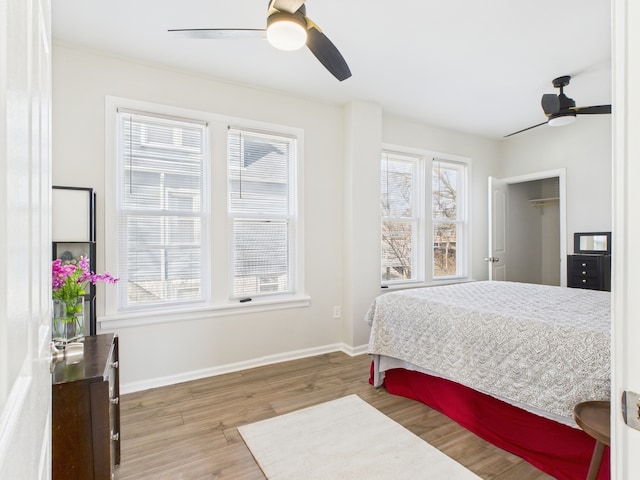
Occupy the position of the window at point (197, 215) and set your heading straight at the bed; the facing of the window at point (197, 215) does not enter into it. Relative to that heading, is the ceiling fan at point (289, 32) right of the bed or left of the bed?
right

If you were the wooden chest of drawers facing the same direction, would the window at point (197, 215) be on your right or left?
on your left

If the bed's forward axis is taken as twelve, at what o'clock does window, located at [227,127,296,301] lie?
The window is roughly at 11 o'clock from the bed.

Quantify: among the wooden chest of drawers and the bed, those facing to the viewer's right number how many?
1

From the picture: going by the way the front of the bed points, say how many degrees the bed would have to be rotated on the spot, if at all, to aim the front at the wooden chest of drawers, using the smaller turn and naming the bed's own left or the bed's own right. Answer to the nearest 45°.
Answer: approximately 90° to the bed's own left

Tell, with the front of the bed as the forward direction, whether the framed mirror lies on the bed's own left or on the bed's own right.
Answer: on the bed's own right

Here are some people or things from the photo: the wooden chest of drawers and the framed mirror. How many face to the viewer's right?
1

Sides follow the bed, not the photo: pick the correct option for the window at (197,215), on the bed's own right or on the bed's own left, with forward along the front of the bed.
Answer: on the bed's own left

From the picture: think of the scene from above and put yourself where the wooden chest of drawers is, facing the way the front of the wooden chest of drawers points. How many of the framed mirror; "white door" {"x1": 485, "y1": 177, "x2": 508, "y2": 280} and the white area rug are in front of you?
3

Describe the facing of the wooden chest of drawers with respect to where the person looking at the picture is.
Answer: facing to the right of the viewer

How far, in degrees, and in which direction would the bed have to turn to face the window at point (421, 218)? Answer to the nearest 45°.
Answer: approximately 45° to its right

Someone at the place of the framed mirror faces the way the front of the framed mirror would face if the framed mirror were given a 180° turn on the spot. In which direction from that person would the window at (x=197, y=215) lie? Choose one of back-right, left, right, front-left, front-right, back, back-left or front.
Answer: back-left

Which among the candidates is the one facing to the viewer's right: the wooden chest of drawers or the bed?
the wooden chest of drawers

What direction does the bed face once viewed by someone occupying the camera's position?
facing away from the viewer and to the left of the viewer

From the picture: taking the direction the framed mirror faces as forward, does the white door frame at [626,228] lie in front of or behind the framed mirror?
in front
